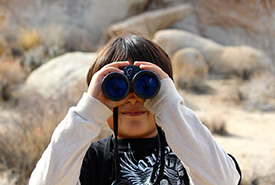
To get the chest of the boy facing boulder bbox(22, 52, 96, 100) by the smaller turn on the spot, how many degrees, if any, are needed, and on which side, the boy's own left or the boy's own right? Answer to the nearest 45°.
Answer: approximately 180°

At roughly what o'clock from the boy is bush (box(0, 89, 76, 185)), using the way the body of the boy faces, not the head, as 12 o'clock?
The bush is roughly at 5 o'clock from the boy.

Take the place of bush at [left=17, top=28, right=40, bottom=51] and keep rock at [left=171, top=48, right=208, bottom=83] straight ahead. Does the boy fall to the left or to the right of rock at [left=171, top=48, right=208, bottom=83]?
right

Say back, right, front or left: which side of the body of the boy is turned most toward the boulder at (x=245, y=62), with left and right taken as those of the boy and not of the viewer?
back

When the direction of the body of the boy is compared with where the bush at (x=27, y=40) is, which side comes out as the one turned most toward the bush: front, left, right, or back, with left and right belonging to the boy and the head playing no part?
back

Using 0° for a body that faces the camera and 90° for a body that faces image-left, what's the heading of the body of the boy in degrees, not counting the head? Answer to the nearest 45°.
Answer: approximately 0°

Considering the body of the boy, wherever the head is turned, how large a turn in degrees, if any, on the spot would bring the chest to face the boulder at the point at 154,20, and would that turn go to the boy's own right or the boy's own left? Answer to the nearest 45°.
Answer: approximately 180°

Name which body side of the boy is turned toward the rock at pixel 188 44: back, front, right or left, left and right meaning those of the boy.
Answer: back
